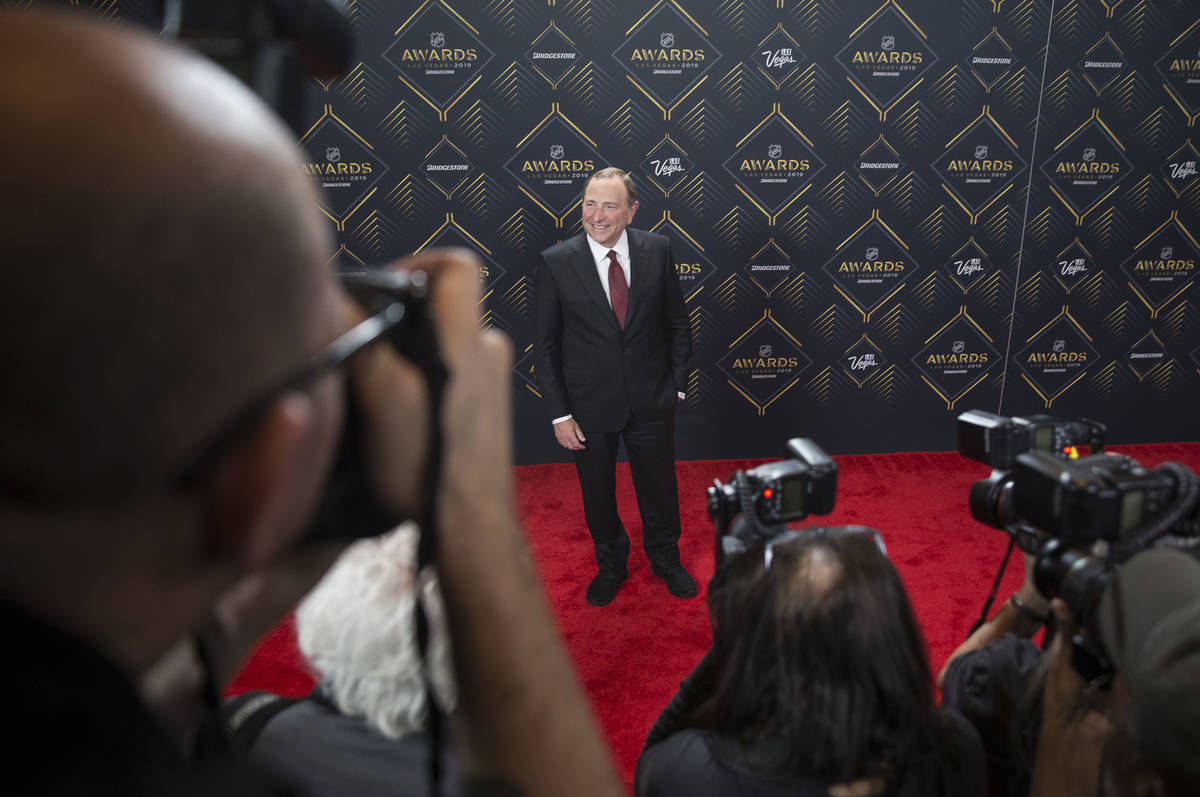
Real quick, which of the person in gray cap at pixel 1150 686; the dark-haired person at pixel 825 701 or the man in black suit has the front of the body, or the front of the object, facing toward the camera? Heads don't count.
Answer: the man in black suit

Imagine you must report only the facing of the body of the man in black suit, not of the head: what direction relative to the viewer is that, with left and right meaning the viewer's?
facing the viewer

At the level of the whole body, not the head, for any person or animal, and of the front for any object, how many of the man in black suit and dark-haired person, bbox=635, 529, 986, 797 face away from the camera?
1

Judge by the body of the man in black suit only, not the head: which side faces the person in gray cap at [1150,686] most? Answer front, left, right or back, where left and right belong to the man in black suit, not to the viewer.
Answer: front

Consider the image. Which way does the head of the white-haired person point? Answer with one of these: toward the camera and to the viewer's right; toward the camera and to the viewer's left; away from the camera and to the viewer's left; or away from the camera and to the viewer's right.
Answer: away from the camera and to the viewer's right

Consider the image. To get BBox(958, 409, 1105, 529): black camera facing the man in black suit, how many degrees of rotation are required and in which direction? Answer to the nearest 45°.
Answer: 0° — it already faces them

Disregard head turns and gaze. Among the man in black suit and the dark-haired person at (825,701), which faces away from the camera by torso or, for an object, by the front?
the dark-haired person

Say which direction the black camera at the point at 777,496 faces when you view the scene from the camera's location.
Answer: facing away from the viewer and to the left of the viewer

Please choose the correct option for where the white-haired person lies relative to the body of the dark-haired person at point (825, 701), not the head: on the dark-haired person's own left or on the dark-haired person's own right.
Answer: on the dark-haired person's own left

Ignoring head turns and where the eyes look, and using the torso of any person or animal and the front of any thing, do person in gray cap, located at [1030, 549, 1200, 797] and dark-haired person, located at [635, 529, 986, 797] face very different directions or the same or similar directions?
same or similar directions

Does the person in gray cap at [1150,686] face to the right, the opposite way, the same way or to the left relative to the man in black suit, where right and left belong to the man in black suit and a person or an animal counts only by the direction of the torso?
the opposite way

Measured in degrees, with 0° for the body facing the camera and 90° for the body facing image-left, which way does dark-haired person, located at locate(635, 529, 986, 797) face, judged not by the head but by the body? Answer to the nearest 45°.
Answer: approximately 180°
